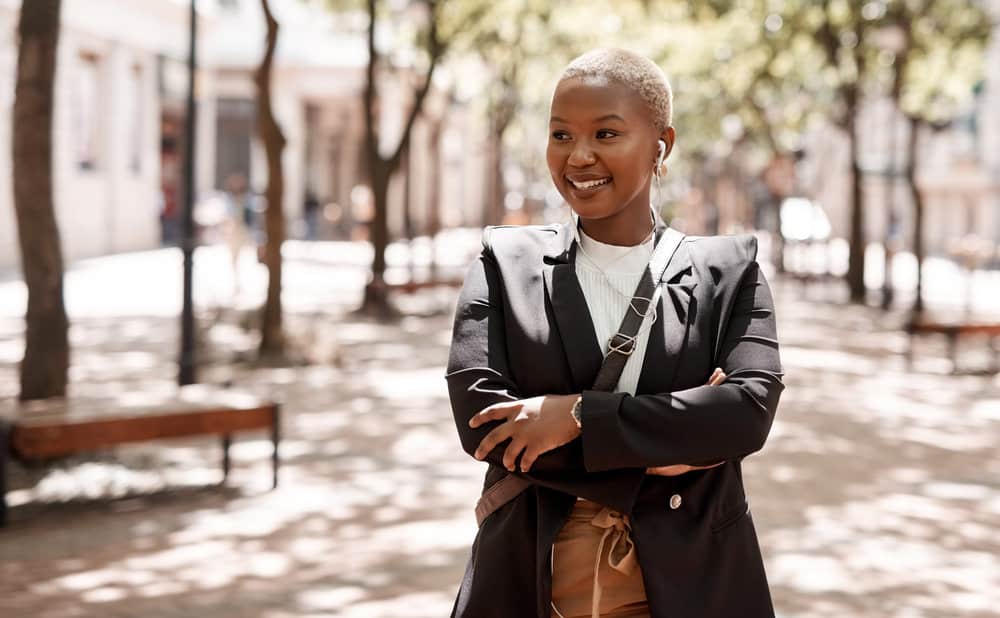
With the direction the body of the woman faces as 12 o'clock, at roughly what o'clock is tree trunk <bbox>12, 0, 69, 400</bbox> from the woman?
The tree trunk is roughly at 5 o'clock from the woman.

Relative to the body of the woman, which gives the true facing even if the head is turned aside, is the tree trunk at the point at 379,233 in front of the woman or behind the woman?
behind

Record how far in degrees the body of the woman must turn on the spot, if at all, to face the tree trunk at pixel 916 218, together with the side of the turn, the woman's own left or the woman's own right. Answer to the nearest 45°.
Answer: approximately 180°

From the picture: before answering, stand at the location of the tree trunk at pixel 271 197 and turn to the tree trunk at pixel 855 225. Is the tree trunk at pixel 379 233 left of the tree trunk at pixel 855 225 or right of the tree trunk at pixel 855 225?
left

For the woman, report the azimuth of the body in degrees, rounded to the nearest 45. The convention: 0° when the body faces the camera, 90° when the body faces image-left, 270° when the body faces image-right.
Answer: approximately 0°

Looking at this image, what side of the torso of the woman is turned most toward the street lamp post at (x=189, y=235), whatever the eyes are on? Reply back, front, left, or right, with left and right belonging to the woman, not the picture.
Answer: back

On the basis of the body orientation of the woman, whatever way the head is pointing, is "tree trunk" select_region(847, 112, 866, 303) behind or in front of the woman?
behind

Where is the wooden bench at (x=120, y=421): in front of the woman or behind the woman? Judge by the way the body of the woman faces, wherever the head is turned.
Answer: behind

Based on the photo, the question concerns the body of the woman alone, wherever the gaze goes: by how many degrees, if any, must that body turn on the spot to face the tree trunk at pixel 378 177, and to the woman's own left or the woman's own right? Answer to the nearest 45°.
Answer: approximately 180°
